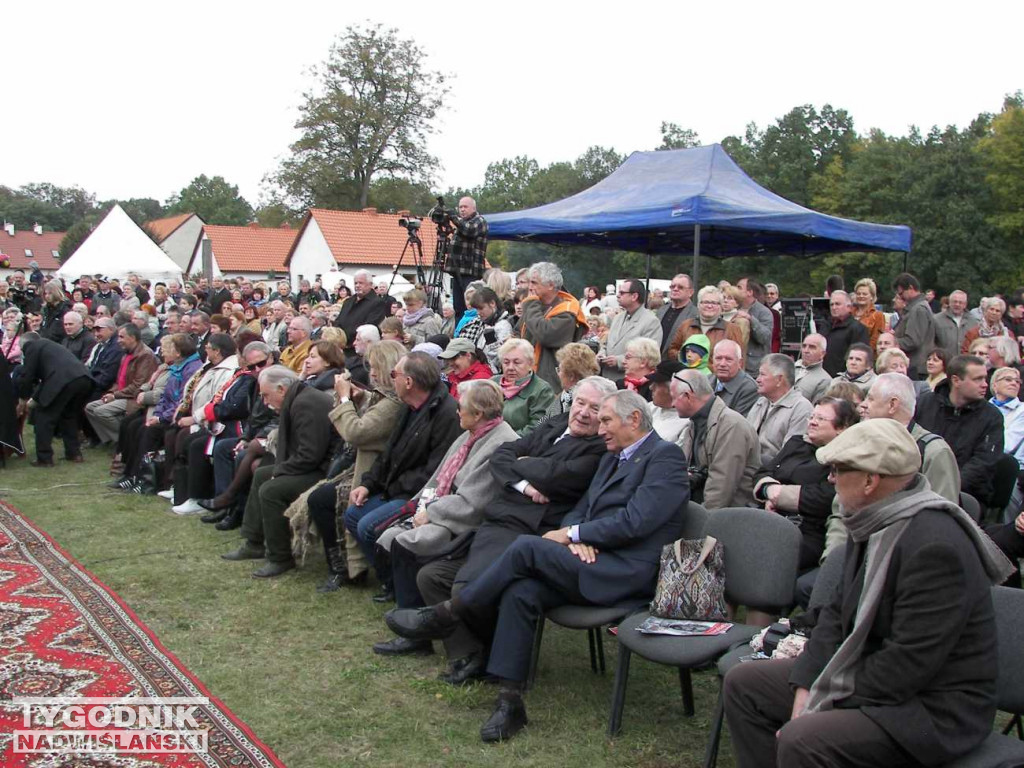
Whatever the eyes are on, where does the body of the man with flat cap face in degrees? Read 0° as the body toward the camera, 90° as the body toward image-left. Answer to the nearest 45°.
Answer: approximately 90°

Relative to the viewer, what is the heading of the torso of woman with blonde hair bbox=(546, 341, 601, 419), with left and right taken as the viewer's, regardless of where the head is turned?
facing the viewer and to the left of the viewer

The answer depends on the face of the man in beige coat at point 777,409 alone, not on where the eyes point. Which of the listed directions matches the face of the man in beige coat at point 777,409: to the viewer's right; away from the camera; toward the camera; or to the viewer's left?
to the viewer's left

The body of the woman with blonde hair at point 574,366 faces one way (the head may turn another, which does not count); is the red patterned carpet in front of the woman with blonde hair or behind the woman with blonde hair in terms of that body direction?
in front

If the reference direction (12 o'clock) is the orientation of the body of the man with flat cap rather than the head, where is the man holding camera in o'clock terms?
The man holding camera is roughly at 2 o'clock from the man with flat cap.

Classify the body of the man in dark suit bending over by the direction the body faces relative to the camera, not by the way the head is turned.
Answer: to the viewer's left

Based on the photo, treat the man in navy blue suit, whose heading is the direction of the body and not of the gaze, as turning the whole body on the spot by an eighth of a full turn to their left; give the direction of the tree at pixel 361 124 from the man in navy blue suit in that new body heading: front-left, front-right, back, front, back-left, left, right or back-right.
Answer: back-right

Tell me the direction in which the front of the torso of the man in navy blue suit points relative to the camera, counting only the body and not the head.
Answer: to the viewer's left

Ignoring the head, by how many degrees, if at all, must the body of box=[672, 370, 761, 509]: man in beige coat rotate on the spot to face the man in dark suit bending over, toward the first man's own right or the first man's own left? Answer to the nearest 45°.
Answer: approximately 45° to the first man's own right

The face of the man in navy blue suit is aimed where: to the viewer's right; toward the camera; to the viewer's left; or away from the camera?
to the viewer's left

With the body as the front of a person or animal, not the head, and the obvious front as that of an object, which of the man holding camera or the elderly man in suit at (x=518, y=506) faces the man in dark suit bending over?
the man holding camera

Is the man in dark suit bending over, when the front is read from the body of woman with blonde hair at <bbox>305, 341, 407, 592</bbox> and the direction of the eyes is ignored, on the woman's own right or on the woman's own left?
on the woman's own right

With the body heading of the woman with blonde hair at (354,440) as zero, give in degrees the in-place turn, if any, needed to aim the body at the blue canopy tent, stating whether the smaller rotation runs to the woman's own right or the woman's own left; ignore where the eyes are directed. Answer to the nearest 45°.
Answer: approximately 135° to the woman's own right

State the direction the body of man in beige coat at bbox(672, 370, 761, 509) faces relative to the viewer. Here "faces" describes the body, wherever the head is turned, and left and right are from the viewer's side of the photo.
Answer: facing to the left of the viewer

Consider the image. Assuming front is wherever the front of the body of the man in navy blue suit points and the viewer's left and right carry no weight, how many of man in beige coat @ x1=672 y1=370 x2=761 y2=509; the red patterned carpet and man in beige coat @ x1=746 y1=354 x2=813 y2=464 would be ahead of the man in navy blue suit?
1

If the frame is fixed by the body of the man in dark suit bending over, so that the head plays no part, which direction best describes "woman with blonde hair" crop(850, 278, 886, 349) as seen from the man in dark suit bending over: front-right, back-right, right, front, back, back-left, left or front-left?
back-left

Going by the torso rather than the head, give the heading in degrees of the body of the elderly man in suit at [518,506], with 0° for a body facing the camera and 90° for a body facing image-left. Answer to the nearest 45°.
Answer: approximately 45°

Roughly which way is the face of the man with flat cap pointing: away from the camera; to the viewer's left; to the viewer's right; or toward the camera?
to the viewer's left

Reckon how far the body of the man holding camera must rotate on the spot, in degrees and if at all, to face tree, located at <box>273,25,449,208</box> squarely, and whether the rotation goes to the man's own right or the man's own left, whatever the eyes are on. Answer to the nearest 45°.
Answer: approximately 90° to the man's own right
